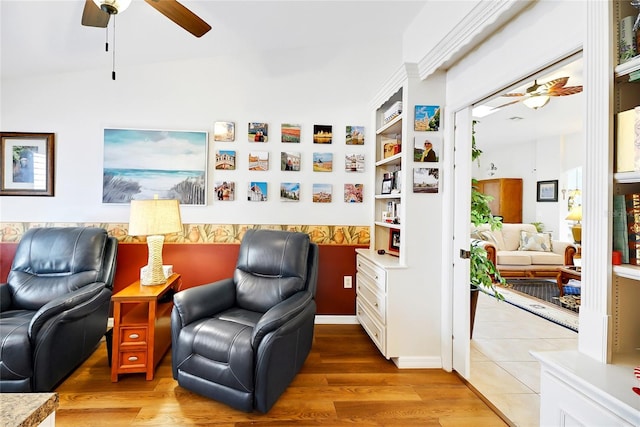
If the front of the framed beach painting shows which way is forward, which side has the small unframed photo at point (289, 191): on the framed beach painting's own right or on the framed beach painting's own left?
on the framed beach painting's own left

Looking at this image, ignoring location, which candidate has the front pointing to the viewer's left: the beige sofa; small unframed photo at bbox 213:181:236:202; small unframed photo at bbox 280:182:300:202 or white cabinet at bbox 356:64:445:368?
the white cabinet

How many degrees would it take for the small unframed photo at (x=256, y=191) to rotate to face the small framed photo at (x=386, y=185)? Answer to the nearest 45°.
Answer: approximately 90° to its left

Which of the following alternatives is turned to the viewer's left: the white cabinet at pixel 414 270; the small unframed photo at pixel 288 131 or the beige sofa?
the white cabinet

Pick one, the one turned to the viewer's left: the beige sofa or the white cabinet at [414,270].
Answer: the white cabinet

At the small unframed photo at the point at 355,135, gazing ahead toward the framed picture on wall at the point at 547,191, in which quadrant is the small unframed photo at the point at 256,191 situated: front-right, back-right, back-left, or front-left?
back-left

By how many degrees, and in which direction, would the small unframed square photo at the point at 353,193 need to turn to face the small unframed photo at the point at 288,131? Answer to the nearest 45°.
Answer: approximately 90° to its right

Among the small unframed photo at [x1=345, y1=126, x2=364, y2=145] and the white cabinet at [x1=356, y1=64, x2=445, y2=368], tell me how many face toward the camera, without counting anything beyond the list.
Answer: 1

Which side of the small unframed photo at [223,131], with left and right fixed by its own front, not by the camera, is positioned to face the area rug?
left

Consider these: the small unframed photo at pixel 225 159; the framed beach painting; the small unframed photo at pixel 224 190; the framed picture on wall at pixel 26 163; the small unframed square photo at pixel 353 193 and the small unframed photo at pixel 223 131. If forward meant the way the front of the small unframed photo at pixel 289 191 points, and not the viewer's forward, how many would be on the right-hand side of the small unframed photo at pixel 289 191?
5
